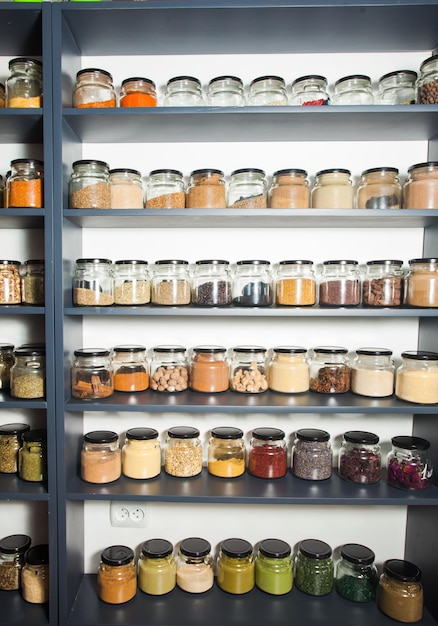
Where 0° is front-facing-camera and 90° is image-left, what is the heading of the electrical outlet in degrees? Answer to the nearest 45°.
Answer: approximately 0°

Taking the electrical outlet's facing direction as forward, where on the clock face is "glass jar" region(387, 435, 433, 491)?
The glass jar is roughly at 10 o'clock from the electrical outlet.

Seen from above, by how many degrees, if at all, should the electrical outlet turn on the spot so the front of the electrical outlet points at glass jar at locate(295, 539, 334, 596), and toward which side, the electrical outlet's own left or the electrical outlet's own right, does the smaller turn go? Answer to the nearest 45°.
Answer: approximately 45° to the electrical outlet's own left
